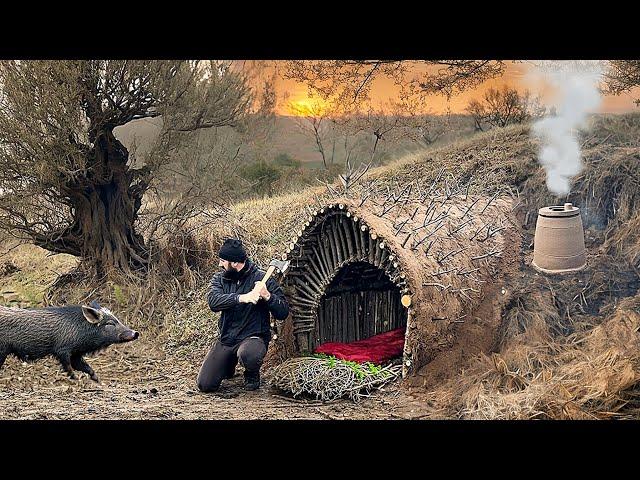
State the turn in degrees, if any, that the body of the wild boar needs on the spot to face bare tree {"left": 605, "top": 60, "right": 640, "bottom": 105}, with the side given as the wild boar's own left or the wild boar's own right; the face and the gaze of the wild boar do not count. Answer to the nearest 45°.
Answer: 0° — it already faces it

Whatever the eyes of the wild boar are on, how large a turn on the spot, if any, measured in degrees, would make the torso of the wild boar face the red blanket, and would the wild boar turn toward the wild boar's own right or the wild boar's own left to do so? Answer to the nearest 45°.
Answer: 0° — it already faces it

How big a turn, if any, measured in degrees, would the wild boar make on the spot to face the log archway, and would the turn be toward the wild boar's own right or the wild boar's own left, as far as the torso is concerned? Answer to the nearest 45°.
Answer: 0° — it already faces it

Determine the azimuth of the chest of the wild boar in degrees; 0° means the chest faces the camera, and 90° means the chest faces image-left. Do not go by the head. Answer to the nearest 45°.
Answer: approximately 270°

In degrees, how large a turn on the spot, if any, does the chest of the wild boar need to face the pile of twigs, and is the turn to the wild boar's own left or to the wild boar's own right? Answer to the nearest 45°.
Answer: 0° — it already faces it

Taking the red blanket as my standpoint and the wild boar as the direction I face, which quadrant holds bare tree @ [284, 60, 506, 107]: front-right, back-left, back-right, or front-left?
back-right
